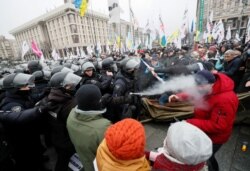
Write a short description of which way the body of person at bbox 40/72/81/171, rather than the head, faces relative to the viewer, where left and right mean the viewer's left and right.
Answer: facing to the right of the viewer

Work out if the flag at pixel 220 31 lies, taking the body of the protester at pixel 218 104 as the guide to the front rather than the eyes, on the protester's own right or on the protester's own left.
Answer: on the protester's own right

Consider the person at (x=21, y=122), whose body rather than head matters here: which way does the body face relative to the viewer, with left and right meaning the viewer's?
facing to the right of the viewer

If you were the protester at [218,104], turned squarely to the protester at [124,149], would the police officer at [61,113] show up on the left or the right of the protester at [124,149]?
right

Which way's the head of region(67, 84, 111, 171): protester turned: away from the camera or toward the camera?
away from the camera

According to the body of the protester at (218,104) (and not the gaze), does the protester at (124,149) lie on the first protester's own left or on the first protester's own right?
on the first protester's own left

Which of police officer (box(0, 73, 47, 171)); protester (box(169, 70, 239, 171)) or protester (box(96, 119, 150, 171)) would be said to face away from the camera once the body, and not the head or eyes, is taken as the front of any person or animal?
protester (box(96, 119, 150, 171))

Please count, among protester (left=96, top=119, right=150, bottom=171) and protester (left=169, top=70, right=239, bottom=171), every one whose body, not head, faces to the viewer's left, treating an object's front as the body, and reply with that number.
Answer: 1

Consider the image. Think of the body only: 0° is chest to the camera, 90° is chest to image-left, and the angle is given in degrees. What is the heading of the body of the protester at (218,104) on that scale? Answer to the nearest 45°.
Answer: approximately 90°

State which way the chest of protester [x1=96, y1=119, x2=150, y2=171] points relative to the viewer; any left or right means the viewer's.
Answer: facing away from the viewer
